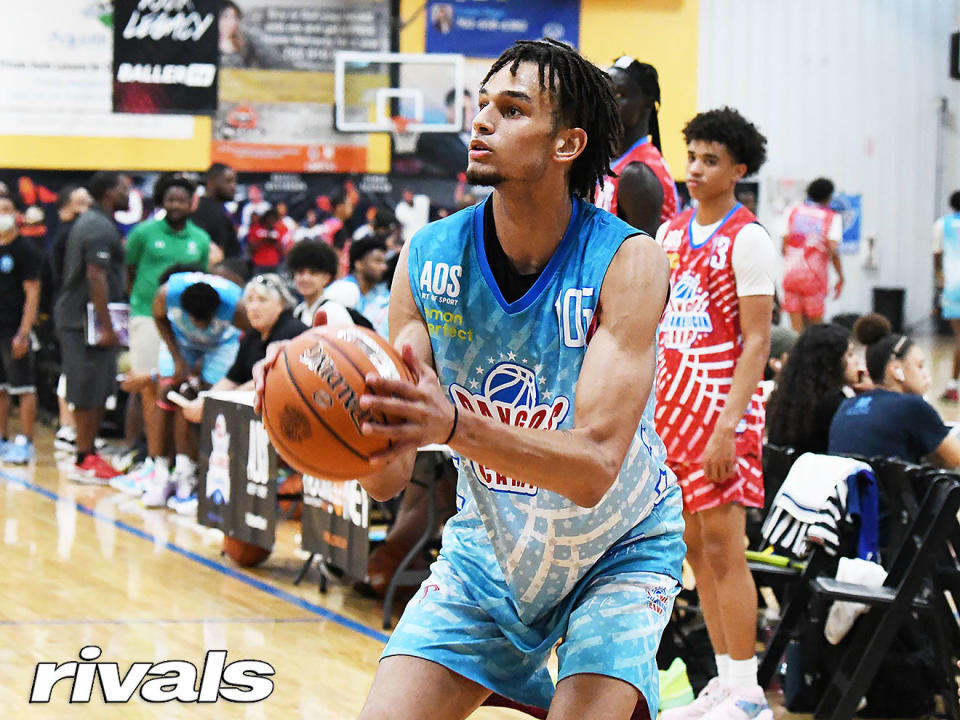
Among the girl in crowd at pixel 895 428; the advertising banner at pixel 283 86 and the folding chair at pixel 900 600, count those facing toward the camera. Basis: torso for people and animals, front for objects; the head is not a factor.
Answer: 1

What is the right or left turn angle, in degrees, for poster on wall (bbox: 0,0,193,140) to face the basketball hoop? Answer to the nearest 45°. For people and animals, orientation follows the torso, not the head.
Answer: approximately 90° to its left

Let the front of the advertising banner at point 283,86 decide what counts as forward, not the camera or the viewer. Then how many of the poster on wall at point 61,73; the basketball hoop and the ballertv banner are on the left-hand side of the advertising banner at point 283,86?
1

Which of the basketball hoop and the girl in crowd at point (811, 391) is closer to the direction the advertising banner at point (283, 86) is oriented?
the girl in crowd

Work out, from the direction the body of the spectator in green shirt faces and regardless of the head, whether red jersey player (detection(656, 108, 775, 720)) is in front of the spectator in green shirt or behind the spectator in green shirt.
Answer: in front

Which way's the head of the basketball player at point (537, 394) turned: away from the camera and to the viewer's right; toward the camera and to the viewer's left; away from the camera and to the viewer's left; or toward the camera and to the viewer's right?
toward the camera and to the viewer's left

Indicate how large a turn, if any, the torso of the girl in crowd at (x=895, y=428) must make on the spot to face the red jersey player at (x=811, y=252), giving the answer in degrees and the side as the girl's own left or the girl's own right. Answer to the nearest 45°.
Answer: approximately 45° to the girl's own left
